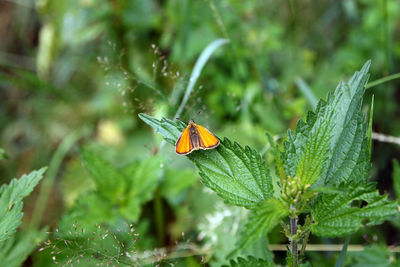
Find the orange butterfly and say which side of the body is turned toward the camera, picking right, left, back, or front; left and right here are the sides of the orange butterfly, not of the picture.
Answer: back

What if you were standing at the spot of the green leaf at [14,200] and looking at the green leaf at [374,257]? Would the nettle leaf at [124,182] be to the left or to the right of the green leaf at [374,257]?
left

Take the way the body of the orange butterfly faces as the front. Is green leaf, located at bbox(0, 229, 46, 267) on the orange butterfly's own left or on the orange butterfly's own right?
on the orange butterfly's own left
